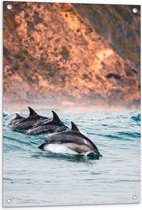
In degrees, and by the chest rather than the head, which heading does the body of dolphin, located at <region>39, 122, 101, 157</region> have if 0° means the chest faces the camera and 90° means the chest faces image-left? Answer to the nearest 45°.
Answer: approximately 270°

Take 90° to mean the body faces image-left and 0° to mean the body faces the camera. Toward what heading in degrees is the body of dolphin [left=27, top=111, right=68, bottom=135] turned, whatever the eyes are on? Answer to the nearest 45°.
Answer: approximately 270°

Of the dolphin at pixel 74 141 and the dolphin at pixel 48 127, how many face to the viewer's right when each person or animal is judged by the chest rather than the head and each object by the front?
2
